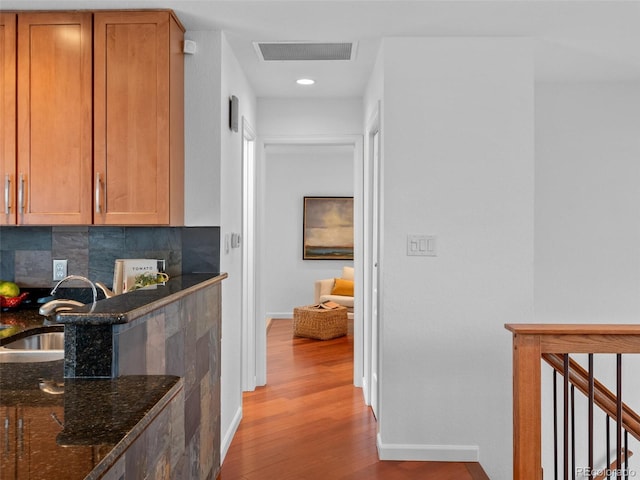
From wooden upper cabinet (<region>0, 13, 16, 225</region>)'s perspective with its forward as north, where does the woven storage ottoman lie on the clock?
The woven storage ottoman is roughly at 8 o'clock from the wooden upper cabinet.

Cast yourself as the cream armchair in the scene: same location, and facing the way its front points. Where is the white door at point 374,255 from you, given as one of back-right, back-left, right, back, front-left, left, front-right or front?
front-left

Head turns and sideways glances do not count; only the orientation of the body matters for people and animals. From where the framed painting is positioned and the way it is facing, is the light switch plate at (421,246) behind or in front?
in front

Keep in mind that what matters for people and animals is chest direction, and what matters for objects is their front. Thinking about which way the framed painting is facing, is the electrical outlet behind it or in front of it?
in front

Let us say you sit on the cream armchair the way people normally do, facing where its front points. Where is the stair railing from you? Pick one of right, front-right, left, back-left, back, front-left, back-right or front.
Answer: front-left

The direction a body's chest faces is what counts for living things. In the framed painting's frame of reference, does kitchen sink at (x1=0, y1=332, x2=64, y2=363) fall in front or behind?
in front

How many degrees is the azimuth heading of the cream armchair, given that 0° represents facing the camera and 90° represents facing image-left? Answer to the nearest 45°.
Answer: approximately 45°

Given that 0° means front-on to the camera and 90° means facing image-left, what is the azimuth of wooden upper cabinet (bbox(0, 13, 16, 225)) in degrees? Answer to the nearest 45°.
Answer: approximately 0°

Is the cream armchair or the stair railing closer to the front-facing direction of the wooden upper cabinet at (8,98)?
the stair railing

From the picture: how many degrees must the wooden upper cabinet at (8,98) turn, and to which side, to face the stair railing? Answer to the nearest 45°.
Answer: approximately 45° to its left
